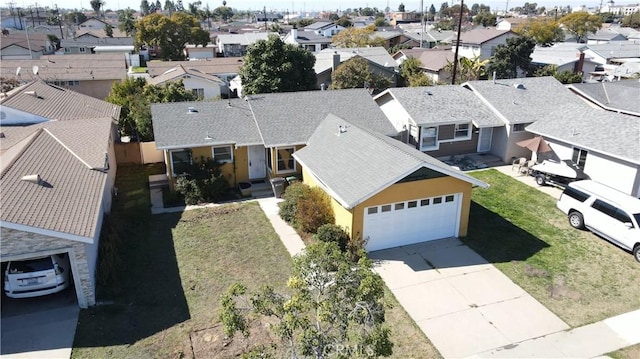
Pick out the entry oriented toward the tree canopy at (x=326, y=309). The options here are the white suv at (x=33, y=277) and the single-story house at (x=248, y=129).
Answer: the single-story house

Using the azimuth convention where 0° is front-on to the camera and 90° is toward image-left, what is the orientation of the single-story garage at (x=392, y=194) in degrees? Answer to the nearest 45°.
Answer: approximately 315°

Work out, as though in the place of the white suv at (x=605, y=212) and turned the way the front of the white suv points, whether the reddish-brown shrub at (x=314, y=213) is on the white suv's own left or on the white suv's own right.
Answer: on the white suv's own right

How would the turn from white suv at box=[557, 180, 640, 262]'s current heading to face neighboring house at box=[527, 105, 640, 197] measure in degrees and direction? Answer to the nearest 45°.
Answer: approximately 135° to its left

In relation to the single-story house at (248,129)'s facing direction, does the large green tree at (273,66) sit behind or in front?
behind

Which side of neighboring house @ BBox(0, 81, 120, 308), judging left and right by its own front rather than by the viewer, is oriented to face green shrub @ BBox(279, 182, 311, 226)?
left
